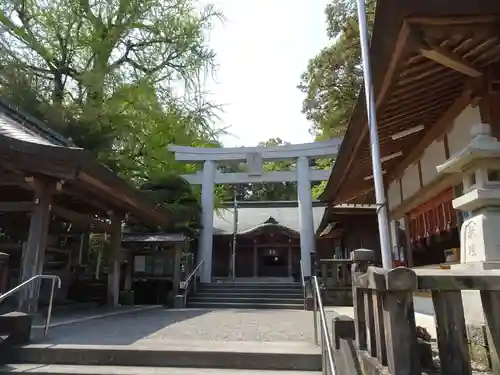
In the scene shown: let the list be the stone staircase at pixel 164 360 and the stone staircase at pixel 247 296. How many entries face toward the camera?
2

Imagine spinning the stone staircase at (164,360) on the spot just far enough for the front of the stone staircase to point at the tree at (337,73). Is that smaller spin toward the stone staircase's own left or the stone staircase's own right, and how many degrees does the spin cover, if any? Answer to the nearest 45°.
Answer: approximately 135° to the stone staircase's own left

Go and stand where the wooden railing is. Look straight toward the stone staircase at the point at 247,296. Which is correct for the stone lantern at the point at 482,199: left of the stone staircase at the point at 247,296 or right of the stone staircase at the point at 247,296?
right

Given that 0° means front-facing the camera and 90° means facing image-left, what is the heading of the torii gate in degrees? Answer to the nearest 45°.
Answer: approximately 0°

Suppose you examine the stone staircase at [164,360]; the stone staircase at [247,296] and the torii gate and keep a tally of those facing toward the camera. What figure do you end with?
3

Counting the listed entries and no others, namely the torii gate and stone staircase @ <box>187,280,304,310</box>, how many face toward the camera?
2

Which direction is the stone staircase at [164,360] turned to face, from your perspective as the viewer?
facing the viewer
